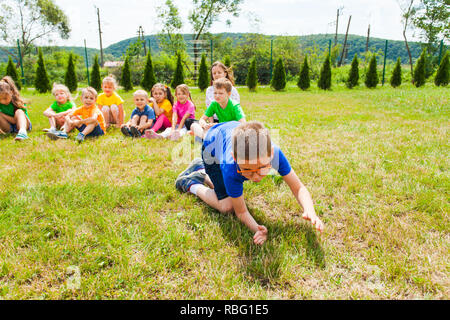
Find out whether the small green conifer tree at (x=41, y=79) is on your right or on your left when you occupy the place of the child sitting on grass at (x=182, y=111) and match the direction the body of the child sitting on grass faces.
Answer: on your right

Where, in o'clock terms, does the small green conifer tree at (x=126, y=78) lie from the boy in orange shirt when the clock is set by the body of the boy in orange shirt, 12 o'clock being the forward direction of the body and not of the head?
The small green conifer tree is roughly at 5 o'clock from the boy in orange shirt.

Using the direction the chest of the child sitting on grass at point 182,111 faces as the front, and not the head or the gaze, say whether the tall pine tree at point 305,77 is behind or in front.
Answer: behind

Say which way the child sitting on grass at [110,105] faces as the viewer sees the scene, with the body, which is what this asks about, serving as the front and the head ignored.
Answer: toward the camera

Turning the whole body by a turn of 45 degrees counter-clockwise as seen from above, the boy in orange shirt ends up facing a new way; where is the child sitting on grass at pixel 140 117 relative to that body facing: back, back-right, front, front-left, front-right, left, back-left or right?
left

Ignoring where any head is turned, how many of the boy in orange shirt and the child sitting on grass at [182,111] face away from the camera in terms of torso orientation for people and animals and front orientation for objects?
0

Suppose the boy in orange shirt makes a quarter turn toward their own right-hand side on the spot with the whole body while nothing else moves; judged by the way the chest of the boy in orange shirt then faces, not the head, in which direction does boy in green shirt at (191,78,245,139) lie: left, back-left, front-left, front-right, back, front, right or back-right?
back

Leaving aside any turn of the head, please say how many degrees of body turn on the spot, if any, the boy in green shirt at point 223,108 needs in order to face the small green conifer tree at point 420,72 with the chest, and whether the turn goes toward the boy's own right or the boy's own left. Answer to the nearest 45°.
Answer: approximately 180°

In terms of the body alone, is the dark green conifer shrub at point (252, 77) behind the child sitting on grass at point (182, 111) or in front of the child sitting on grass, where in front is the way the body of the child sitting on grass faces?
behind

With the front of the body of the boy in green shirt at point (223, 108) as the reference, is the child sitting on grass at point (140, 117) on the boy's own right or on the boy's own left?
on the boy's own right

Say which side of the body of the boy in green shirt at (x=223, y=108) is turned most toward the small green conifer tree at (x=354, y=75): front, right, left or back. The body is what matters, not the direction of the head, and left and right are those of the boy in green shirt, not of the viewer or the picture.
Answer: back

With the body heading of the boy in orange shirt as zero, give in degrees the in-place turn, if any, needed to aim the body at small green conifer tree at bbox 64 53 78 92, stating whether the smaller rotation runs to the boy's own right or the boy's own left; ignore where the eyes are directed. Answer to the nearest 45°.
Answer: approximately 135° to the boy's own right

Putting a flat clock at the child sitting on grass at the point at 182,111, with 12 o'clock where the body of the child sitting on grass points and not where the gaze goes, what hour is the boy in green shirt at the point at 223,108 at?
The boy in green shirt is roughly at 10 o'clock from the child sitting on grass.

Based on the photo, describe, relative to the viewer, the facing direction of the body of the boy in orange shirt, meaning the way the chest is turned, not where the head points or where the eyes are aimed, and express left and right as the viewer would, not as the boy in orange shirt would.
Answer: facing the viewer and to the left of the viewer
